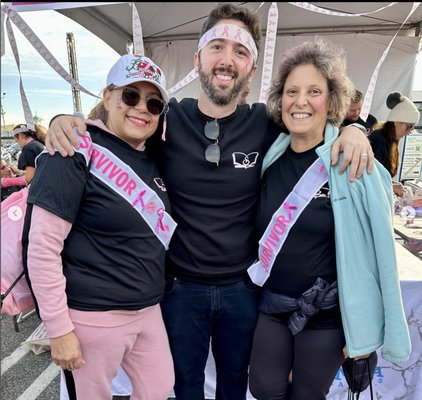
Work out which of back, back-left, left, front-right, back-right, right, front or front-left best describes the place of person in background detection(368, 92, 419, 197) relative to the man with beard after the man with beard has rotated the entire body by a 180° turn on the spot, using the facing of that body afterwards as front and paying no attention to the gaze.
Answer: front-right

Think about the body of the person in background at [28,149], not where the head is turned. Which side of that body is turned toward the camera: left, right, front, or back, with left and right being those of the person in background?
left

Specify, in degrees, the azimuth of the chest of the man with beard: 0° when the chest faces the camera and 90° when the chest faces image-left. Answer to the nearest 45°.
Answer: approximately 0°

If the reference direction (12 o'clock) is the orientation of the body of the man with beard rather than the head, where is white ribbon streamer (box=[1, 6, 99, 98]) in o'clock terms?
The white ribbon streamer is roughly at 4 o'clock from the man with beard.
